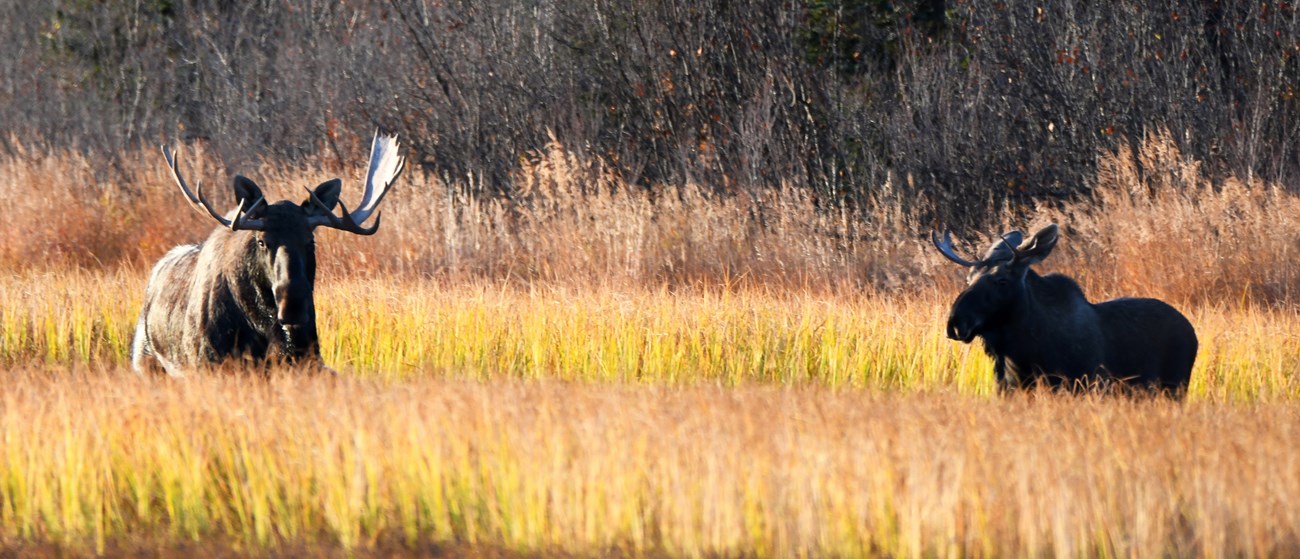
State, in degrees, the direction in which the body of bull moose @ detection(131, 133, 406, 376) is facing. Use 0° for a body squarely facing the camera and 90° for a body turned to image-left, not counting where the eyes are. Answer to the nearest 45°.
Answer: approximately 315°
